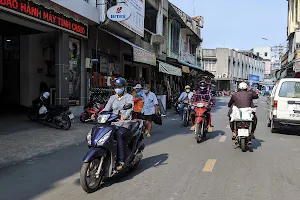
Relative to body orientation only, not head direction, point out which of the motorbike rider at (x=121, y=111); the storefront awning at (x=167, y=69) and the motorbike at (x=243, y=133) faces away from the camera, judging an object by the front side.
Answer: the motorbike

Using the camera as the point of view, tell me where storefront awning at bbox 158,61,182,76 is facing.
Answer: facing the viewer and to the right of the viewer

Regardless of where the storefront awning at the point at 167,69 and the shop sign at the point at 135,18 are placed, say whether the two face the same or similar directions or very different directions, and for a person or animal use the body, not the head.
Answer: same or similar directions

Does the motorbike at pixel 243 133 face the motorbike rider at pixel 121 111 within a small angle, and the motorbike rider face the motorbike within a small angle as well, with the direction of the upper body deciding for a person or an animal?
no

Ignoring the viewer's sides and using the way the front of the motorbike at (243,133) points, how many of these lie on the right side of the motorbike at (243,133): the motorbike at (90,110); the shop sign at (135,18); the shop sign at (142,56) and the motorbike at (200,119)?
0

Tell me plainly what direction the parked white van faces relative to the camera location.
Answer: facing away from the viewer

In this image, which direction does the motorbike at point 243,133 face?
away from the camera

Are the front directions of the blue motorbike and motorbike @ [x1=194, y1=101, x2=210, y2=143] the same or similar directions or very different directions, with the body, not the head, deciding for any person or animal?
same or similar directions

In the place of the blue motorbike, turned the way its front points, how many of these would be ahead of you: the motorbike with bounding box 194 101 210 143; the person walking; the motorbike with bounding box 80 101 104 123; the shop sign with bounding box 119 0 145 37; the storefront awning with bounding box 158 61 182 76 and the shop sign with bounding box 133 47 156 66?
0

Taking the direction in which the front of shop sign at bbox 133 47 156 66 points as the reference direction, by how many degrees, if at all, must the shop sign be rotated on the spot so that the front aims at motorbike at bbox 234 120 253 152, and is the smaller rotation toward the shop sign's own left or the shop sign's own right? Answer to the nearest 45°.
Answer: approximately 45° to the shop sign's own right

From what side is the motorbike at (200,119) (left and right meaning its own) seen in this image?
front

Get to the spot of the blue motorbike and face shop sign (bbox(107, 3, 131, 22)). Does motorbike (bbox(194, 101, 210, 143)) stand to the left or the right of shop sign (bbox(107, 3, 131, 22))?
right

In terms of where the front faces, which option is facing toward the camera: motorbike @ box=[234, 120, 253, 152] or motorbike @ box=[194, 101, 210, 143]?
motorbike @ box=[194, 101, 210, 143]

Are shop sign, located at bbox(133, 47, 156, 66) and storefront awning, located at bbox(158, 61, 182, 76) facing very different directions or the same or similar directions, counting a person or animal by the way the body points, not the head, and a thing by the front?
same or similar directions

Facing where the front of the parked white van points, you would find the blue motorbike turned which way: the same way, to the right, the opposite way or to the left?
the opposite way

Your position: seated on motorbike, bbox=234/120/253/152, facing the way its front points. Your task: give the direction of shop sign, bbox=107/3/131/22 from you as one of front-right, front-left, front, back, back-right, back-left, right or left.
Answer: front-left

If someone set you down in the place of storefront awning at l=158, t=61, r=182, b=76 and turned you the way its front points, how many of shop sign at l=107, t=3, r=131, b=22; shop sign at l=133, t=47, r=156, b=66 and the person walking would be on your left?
0
